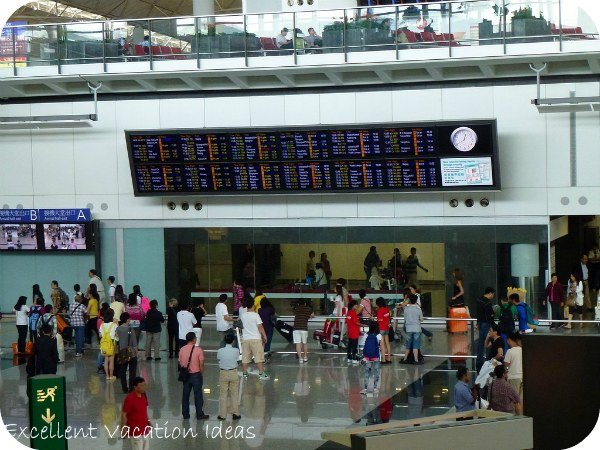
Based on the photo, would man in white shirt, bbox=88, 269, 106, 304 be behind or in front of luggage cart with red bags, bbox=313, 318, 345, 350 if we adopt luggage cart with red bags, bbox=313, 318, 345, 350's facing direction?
in front

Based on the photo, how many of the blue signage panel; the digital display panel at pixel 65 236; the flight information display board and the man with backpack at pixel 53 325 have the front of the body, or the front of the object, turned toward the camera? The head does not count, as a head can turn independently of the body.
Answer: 3

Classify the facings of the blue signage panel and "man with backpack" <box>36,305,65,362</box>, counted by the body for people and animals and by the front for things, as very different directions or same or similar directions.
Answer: very different directions

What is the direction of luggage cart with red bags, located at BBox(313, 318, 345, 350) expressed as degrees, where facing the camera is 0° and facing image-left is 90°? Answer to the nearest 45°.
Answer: approximately 90°

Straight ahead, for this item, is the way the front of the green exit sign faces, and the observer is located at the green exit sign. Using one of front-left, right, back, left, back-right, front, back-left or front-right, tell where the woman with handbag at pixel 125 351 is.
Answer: back

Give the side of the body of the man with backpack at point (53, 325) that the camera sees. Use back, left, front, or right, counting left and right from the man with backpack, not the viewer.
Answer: back

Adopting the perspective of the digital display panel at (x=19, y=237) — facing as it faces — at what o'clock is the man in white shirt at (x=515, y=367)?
The man in white shirt is roughly at 11 o'clock from the digital display panel.

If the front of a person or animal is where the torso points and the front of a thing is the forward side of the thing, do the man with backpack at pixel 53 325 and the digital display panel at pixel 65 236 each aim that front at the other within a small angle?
yes

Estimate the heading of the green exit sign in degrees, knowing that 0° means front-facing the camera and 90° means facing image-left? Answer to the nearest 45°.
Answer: approximately 0°

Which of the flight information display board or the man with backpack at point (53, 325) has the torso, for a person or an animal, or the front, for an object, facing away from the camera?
the man with backpack

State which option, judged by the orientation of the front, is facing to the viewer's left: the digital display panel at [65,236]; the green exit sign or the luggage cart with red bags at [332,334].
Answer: the luggage cart with red bags

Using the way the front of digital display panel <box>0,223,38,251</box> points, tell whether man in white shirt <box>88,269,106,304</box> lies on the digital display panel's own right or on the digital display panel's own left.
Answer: on the digital display panel's own left

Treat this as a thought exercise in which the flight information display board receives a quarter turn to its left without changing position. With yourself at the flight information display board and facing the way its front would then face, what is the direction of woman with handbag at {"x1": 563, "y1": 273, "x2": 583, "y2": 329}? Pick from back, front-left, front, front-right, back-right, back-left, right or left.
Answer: front

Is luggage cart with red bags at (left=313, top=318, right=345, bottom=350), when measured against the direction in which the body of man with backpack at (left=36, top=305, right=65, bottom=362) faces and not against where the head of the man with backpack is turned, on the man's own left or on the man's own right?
on the man's own right

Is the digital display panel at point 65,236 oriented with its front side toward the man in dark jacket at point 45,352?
yes

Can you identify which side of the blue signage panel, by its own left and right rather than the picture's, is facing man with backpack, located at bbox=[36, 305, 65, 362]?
front
